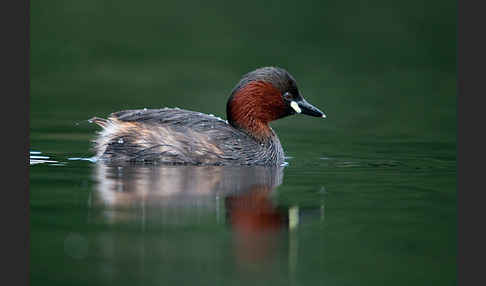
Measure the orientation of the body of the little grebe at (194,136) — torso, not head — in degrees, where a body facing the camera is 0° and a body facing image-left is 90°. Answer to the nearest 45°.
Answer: approximately 270°
